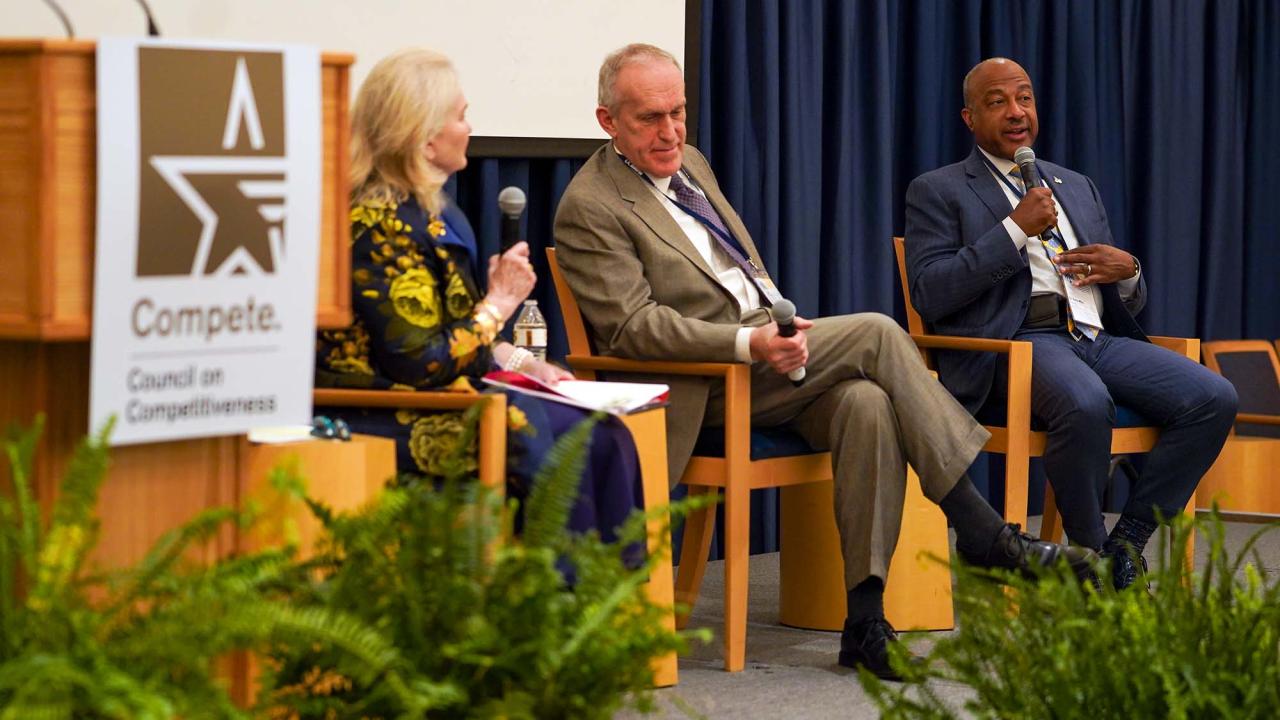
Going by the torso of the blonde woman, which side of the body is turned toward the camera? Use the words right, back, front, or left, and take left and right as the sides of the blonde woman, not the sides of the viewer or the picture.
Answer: right

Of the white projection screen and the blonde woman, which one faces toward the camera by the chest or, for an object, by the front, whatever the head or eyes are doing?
the white projection screen

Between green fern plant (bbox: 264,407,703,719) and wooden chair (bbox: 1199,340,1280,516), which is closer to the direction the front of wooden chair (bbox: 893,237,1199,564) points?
the green fern plant

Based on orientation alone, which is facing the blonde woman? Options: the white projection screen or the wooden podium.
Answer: the white projection screen

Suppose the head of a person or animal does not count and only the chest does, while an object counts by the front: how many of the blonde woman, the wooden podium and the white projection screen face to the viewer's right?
1

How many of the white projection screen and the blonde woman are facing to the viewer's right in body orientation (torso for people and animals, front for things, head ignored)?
1

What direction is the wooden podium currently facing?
toward the camera

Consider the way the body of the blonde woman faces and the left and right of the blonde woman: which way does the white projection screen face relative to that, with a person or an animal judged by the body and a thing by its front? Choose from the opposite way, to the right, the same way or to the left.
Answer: to the right

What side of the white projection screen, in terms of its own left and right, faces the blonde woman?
front

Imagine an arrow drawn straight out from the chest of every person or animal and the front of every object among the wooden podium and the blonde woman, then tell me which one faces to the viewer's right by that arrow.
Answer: the blonde woman

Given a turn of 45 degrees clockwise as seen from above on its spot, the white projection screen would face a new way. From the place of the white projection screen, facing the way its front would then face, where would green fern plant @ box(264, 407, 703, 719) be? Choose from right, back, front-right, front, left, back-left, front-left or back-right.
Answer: front-left

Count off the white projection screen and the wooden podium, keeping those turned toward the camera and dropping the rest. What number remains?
2

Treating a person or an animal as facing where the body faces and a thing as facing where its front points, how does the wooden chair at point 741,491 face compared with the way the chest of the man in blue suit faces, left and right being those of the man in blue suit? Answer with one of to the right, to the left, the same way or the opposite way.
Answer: the same way

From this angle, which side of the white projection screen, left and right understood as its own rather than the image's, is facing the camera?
front

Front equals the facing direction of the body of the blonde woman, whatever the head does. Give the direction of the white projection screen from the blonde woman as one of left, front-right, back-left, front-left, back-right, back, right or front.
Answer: left
